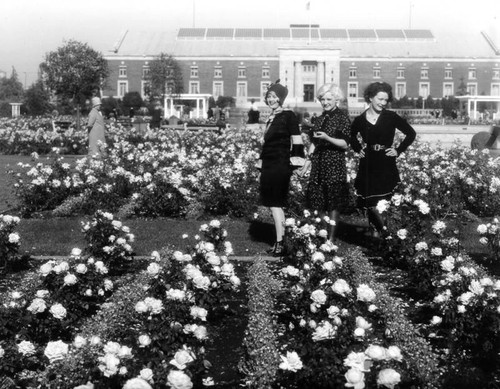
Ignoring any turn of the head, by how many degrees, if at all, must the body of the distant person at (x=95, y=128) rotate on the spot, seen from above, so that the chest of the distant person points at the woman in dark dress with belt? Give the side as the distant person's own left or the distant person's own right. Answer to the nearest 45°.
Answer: approximately 90° to the distant person's own right

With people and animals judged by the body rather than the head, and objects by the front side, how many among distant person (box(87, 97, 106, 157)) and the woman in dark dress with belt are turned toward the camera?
1

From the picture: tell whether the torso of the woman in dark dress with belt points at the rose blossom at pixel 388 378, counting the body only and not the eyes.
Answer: yes
